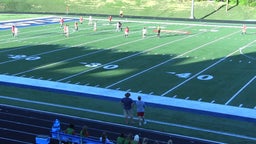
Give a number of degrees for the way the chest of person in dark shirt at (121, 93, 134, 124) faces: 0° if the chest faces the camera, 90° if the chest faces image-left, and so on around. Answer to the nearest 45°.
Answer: approximately 180°
